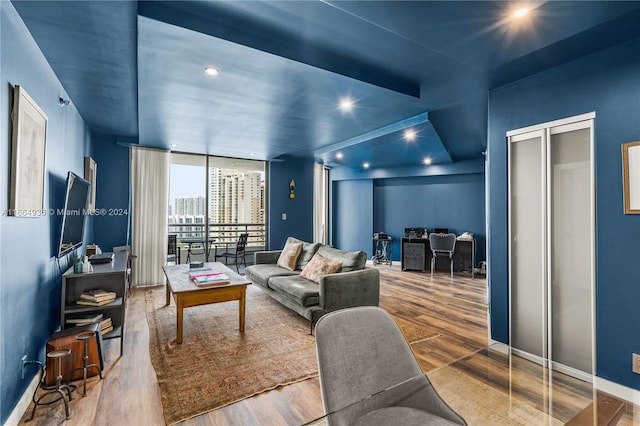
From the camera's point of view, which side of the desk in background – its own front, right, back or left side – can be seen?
front

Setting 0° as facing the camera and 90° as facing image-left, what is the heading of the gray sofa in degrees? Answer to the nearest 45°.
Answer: approximately 45°

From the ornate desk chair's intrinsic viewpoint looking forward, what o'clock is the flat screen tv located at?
The flat screen tv is roughly at 7 o'clock from the ornate desk chair.

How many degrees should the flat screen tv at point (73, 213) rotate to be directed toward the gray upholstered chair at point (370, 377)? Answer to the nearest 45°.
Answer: approximately 45° to its right

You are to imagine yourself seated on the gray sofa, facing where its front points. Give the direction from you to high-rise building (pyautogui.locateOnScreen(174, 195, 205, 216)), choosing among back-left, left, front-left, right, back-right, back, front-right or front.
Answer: right

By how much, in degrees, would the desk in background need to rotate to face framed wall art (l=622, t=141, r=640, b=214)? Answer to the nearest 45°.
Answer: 0° — it already faces it

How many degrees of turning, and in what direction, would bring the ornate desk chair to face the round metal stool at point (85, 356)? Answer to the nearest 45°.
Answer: approximately 135° to its left

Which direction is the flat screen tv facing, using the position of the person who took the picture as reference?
facing the viewer and to the right of the viewer

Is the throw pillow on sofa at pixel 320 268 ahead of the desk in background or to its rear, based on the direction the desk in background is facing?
ahead

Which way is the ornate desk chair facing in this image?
away from the camera

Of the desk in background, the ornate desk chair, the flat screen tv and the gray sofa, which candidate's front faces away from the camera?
the ornate desk chair

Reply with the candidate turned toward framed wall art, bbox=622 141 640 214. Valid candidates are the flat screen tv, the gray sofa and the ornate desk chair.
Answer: the flat screen tv

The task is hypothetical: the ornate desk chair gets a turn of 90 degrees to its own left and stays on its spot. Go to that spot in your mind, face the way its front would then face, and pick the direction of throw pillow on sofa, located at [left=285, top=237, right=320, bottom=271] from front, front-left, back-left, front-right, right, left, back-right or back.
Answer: front-left
